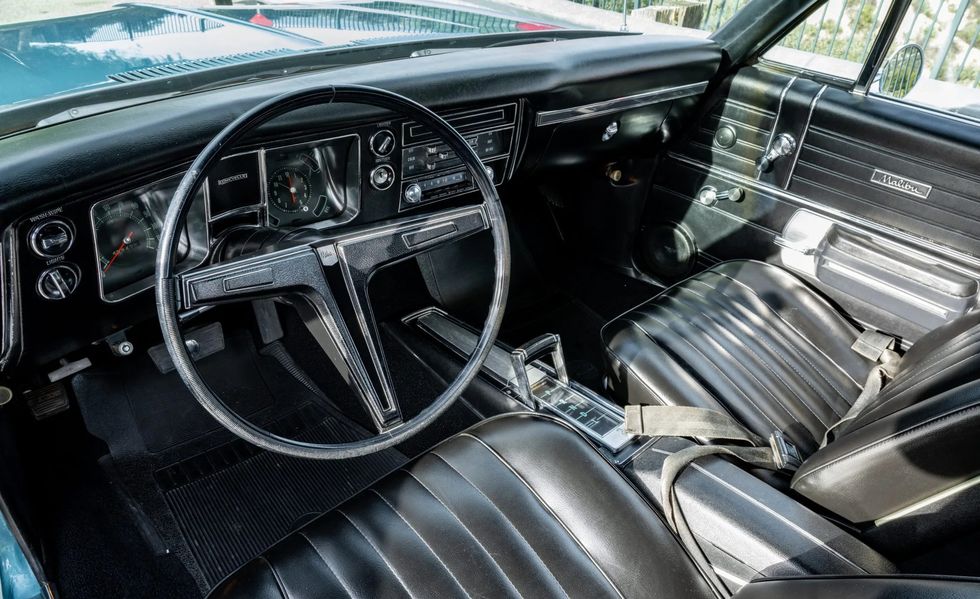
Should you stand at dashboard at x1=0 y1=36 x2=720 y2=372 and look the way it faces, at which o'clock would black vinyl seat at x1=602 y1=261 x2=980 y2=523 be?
The black vinyl seat is roughly at 11 o'clock from the dashboard.

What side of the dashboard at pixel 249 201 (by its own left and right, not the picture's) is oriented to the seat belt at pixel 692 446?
front

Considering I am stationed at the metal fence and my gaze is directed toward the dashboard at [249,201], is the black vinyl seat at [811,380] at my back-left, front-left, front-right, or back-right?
front-left

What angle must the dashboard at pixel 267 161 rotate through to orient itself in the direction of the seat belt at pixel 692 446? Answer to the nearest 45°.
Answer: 0° — it already faces it

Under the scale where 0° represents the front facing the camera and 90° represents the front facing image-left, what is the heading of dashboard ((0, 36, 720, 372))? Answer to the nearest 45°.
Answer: approximately 315°

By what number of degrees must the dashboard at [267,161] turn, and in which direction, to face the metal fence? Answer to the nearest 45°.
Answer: approximately 45° to its left

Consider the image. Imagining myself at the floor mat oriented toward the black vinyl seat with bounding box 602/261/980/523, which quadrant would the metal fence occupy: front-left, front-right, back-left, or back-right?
front-left

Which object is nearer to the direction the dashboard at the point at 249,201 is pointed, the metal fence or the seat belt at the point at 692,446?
the seat belt
